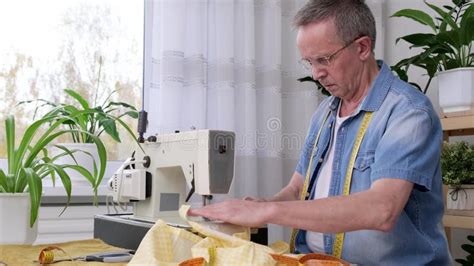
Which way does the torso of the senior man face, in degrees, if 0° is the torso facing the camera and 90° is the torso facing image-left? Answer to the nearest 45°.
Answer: approximately 45°

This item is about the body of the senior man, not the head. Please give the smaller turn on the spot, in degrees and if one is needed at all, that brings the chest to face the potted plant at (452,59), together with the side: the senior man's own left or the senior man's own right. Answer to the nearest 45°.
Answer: approximately 180°

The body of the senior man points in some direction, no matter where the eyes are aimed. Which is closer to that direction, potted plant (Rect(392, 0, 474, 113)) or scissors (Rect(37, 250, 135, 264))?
the scissors

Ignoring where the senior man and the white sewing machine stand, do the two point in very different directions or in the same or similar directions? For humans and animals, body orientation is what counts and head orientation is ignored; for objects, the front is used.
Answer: very different directions

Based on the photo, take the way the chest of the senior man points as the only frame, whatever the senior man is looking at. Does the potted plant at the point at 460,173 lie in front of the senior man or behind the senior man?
behind

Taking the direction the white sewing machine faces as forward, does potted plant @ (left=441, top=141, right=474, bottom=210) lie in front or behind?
in front

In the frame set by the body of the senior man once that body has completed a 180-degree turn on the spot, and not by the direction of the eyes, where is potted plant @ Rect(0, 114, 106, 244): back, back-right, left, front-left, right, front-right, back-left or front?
back-left

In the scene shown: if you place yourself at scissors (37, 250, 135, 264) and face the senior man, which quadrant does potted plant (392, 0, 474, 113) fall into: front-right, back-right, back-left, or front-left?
front-left

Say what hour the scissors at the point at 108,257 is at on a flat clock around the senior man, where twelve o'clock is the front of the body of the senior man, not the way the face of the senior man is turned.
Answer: The scissors is roughly at 1 o'clock from the senior man.

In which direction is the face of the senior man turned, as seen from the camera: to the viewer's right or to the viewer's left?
to the viewer's left
